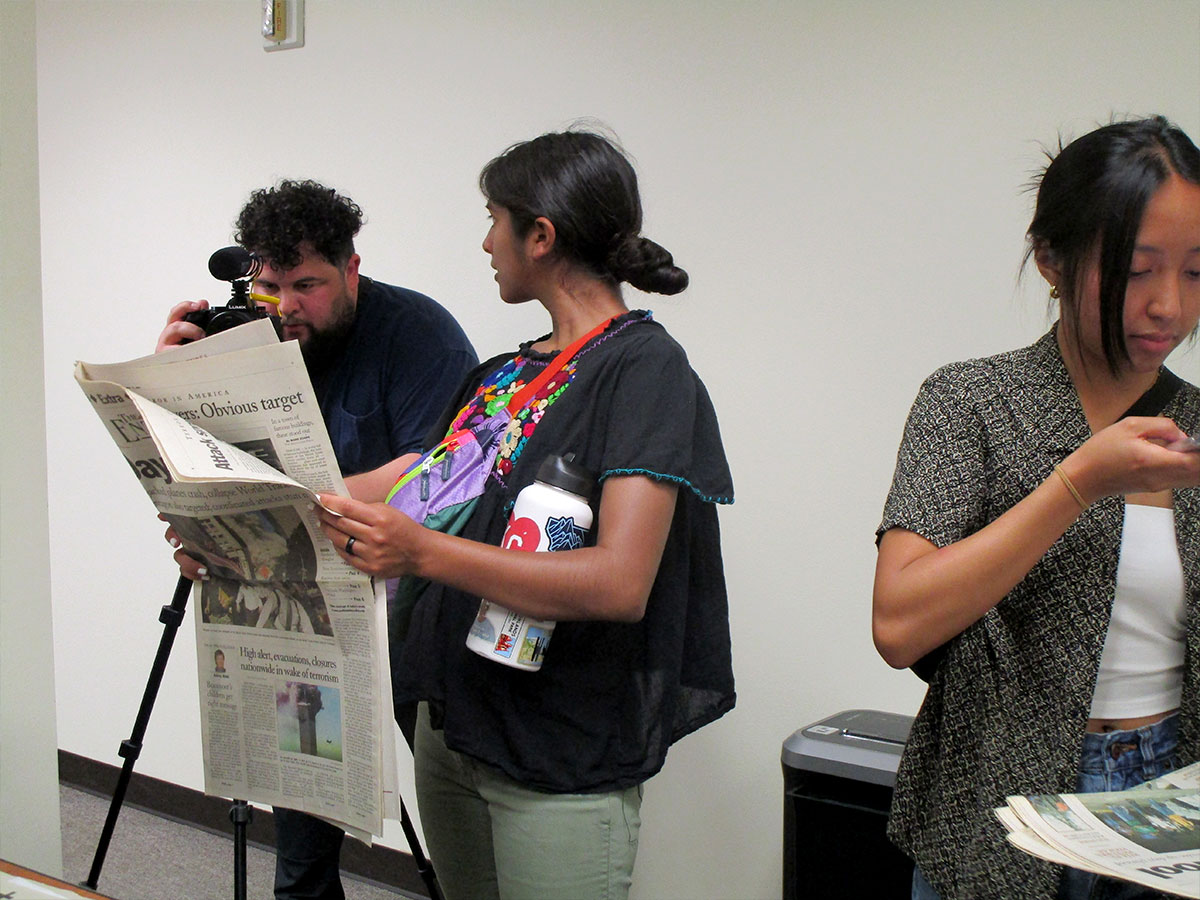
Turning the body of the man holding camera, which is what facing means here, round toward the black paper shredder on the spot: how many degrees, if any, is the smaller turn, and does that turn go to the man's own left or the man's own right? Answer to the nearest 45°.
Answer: approximately 90° to the man's own left

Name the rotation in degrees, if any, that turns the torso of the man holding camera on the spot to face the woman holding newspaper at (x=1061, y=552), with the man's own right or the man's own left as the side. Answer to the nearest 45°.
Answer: approximately 90° to the man's own left

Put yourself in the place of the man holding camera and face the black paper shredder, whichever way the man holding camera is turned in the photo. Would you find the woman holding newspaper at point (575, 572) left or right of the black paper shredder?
right

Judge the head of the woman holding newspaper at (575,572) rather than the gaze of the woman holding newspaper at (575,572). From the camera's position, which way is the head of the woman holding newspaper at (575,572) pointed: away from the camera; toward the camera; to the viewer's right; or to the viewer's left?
to the viewer's left

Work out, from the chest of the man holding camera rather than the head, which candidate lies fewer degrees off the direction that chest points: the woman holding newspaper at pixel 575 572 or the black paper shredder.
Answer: the woman holding newspaper

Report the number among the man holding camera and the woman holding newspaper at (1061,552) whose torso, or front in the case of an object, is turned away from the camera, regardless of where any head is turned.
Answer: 0

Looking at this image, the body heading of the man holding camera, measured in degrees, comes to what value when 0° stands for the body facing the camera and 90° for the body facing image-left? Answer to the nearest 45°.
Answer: approximately 45°
